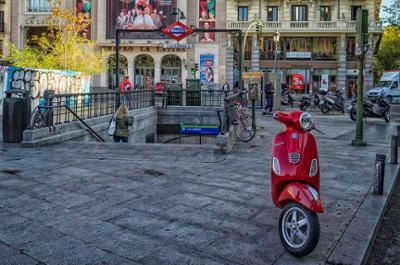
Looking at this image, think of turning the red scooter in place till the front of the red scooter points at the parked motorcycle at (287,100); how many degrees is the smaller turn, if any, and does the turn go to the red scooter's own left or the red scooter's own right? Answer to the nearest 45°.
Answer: approximately 180°

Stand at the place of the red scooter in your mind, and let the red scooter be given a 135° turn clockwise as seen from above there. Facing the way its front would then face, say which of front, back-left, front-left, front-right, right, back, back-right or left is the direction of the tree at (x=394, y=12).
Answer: front-right

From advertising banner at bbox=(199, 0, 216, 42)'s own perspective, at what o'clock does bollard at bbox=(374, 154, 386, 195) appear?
The bollard is roughly at 12 o'clock from the advertising banner.

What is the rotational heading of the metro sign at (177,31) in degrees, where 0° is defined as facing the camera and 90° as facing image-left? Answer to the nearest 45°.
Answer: approximately 0°

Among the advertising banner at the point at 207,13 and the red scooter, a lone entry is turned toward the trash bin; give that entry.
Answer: the advertising banner

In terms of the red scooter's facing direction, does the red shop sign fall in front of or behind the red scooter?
behind

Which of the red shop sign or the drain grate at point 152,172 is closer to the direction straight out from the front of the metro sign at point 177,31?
the drain grate
